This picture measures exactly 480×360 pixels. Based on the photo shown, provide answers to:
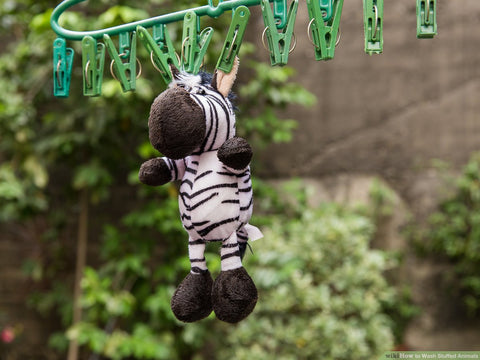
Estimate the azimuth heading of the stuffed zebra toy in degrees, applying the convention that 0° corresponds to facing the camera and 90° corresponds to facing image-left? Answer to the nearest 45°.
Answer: approximately 45°
